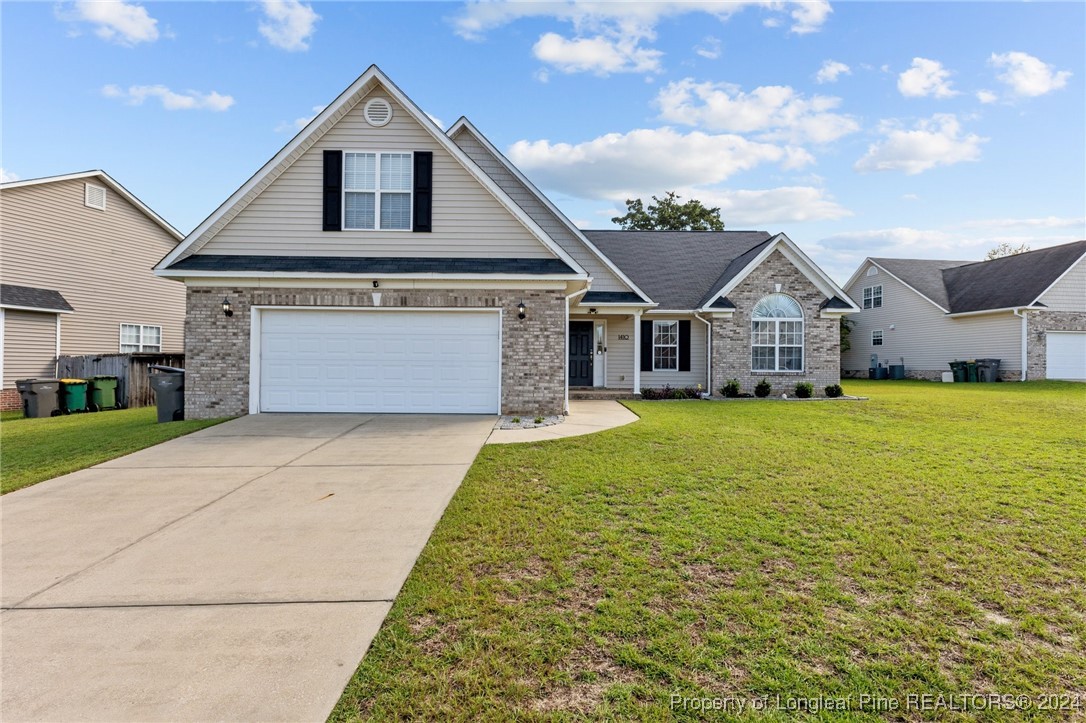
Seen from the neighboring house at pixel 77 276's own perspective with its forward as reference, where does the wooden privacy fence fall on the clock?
The wooden privacy fence is roughly at 10 o'clock from the neighboring house.

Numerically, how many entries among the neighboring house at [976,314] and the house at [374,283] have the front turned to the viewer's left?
0

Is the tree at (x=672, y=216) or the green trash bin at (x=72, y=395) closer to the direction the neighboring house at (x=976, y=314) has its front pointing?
the green trash bin

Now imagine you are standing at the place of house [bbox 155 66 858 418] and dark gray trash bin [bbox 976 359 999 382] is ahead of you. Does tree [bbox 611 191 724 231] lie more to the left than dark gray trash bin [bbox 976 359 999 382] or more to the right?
left

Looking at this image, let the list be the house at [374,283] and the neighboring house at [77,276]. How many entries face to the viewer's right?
0

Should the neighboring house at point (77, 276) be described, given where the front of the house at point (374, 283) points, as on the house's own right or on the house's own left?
on the house's own right

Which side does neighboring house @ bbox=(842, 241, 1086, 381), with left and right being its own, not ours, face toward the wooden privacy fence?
right

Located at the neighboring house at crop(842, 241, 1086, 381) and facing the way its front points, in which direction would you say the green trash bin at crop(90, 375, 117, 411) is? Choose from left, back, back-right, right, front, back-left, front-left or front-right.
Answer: right

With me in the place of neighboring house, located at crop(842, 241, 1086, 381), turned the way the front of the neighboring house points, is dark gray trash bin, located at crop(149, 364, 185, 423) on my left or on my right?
on my right

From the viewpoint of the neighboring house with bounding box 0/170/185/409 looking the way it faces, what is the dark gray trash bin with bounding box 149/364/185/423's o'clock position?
The dark gray trash bin is roughly at 10 o'clock from the neighboring house.

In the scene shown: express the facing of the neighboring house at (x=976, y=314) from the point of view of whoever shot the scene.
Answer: facing the viewer and to the right of the viewer
